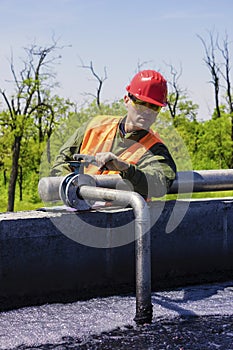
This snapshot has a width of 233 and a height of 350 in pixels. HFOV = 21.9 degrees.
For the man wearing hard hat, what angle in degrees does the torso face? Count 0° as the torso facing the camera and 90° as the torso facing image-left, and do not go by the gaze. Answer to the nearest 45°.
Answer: approximately 0°

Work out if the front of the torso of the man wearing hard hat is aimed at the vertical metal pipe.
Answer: yes

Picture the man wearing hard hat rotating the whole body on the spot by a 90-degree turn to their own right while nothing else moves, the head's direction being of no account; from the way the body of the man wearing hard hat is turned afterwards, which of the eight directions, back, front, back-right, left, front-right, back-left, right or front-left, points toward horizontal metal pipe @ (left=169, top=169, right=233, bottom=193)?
back-right
